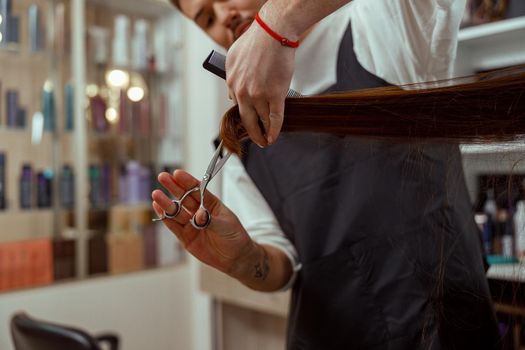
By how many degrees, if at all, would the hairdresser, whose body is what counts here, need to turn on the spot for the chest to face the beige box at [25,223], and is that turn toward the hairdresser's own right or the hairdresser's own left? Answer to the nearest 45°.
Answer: approximately 90° to the hairdresser's own right

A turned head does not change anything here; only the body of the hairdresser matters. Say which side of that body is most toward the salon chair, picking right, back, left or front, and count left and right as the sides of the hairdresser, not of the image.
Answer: right

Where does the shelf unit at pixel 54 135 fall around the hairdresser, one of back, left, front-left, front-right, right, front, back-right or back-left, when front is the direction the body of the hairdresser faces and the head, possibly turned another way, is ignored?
right

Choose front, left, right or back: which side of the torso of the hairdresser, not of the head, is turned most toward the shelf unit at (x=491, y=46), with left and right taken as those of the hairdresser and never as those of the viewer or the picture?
back

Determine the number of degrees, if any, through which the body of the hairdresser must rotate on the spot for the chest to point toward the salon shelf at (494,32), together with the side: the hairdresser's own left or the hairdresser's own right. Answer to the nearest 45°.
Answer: approximately 180°

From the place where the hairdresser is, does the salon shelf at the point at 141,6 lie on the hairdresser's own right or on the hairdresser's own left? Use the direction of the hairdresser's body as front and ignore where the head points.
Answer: on the hairdresser's own right

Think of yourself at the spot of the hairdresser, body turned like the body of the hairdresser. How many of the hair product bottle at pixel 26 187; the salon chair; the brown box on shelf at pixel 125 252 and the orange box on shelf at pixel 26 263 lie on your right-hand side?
4

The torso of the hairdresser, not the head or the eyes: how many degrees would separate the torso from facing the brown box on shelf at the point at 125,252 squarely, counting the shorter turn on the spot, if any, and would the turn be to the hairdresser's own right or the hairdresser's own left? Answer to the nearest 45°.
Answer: approximately 90° to the hairdresser's own right
